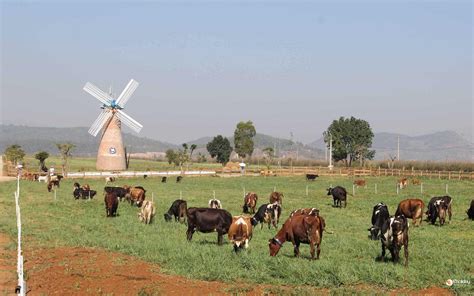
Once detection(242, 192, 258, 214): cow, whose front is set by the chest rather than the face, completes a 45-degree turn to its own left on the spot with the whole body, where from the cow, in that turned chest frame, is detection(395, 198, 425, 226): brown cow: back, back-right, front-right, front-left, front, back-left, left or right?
front-left

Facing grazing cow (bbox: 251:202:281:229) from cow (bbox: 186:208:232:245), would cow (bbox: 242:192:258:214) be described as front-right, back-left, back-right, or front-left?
front-left

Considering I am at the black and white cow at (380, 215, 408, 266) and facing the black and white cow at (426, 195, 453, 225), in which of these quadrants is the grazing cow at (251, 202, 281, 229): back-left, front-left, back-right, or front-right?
front-left

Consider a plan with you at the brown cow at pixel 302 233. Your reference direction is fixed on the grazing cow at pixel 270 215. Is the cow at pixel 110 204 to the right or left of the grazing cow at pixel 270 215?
left

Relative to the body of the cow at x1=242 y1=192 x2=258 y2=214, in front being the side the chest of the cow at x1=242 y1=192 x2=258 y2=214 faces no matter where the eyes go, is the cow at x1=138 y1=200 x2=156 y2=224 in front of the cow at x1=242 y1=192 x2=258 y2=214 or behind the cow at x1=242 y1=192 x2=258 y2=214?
in front

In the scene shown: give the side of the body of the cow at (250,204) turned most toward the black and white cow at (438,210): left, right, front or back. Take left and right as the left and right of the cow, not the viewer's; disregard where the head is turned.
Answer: left

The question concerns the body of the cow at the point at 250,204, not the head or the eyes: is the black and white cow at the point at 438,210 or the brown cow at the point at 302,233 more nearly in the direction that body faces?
the brown cow

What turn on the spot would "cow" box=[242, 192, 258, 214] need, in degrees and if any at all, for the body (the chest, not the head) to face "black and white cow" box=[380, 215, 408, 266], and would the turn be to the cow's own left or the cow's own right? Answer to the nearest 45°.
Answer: approximately 45° to the cow's own left

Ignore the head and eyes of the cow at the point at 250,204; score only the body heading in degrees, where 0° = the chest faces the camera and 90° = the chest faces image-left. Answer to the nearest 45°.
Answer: approximately 45°

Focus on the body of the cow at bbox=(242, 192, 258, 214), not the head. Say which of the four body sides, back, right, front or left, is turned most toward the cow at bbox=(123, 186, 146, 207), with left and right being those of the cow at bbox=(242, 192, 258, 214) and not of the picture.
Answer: right

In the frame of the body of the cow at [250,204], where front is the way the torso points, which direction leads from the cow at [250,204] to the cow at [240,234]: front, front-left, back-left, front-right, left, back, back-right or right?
front-left

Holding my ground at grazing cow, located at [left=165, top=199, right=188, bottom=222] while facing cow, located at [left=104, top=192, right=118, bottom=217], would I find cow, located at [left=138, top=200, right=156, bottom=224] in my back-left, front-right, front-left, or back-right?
front-left
